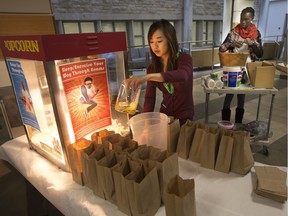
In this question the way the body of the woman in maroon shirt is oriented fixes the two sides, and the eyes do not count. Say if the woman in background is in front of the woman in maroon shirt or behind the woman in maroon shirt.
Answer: behind

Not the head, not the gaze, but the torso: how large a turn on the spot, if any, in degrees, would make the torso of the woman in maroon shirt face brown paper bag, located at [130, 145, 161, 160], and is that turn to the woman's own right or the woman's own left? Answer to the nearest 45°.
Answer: approximately 45° to the woman's own left

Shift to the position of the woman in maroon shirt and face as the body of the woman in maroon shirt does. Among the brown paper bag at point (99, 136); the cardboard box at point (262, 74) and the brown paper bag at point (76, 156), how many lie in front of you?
2

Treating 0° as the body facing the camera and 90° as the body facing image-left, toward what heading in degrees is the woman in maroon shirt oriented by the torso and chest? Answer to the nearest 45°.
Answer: approximately 45°

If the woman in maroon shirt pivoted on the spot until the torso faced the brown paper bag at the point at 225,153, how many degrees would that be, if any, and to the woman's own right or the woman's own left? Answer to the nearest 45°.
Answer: approximately 45° to the woman's own left

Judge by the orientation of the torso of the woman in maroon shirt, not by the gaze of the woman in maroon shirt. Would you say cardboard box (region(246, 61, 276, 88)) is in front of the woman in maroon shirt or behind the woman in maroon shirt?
behind
